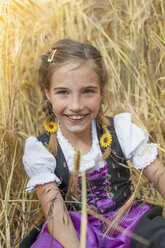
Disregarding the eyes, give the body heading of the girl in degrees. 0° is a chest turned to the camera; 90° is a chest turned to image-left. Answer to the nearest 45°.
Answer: approximately 0°

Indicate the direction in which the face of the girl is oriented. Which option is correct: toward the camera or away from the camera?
toward the camera
